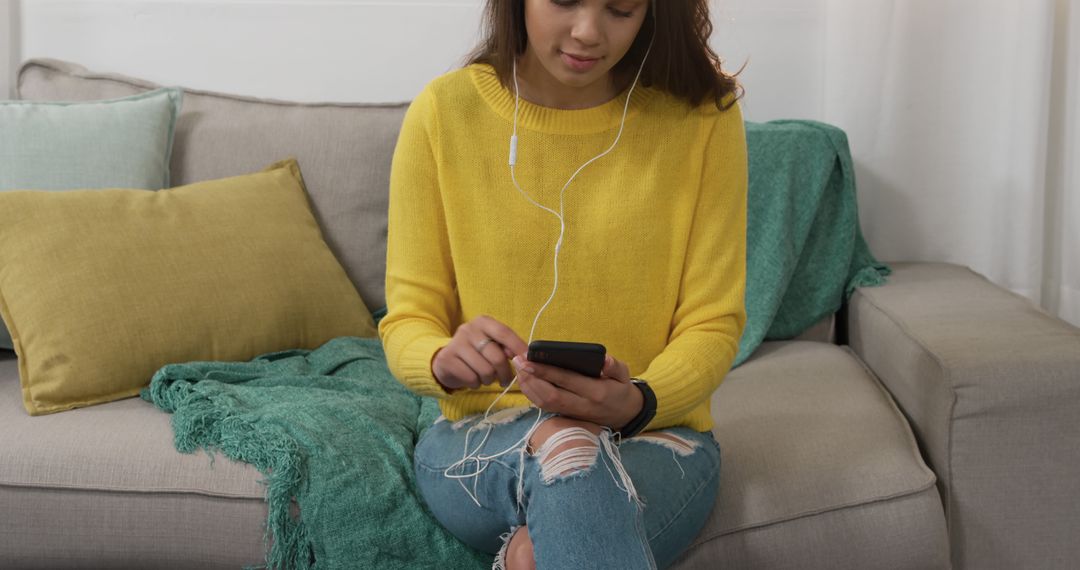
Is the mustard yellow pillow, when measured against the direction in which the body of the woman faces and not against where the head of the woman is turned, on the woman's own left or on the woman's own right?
on the woman's own right

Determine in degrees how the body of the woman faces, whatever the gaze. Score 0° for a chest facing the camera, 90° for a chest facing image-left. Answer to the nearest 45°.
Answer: approximately 0°

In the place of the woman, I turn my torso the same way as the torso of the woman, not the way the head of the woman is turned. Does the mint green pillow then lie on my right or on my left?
on my right
